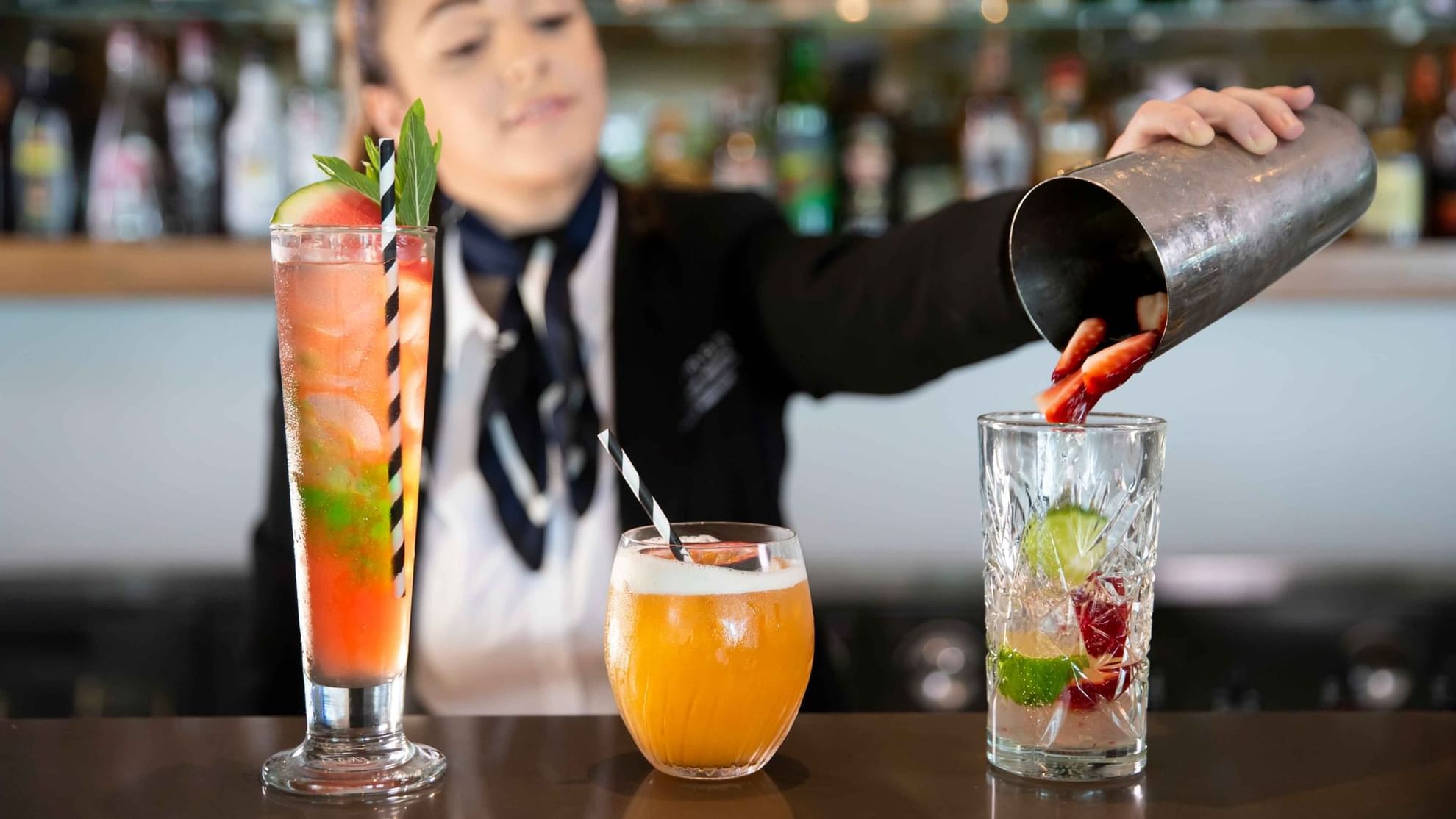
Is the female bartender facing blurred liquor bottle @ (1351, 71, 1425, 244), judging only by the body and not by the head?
no

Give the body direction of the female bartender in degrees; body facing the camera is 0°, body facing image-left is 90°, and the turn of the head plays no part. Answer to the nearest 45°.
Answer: approximately 0°

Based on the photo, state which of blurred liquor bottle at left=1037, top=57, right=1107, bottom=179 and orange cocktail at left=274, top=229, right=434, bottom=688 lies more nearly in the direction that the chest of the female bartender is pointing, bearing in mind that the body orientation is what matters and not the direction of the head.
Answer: the orange cocktail

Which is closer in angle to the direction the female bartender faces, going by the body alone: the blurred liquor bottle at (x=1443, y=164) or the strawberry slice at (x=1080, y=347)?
the strawberry slice

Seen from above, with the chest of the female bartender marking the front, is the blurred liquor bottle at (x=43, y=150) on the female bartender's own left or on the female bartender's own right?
on the female bartender's own right

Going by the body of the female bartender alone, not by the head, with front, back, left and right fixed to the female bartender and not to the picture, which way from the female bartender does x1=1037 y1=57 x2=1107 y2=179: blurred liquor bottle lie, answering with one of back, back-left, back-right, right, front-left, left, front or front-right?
back-left

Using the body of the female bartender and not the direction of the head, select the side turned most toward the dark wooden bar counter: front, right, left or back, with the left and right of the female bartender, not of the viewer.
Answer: front

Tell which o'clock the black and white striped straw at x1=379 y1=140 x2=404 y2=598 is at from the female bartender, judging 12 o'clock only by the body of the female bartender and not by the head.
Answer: The black and white striped straw is roughly at 12 o'clock from the female bartender.

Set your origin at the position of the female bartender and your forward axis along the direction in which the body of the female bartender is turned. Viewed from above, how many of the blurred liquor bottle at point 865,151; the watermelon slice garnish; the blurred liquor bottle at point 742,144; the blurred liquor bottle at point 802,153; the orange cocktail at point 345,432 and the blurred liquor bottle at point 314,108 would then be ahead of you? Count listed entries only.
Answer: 2

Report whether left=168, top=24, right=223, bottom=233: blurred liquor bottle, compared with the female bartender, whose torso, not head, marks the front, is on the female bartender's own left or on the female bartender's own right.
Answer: on the female bartender's own right

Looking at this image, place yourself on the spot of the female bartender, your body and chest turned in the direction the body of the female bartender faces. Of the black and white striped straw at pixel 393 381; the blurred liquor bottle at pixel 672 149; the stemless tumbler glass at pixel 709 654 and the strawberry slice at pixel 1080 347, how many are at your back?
1

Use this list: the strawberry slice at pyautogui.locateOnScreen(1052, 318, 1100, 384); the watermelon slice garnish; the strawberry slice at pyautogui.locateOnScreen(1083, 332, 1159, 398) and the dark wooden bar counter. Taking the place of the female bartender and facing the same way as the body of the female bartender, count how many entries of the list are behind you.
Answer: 0

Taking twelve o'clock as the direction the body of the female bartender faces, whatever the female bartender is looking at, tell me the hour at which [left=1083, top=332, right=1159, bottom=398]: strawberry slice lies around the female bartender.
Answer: The strawberry slice is roughly at 11 o'clock from the female bartender.

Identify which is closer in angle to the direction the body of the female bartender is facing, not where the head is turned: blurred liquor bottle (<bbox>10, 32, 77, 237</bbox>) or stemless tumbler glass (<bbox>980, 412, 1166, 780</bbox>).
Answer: the stemless tumbler glass

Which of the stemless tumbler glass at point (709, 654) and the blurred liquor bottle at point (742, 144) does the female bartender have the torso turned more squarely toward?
the stemless tumbler glass

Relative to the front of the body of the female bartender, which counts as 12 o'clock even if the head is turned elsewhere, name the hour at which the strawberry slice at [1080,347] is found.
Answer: The strawberry slice is roughly at 11 o'clock from the female bartender.

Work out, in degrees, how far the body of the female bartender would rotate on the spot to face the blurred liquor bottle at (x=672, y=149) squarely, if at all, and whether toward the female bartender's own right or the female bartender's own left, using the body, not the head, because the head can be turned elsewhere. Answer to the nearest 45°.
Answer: approximately 180°

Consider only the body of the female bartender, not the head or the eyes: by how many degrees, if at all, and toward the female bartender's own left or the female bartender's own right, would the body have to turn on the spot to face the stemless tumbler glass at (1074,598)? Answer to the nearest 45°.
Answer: approximately 45° to the female bartender's own left

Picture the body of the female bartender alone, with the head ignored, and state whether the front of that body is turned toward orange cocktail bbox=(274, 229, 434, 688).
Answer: yes
